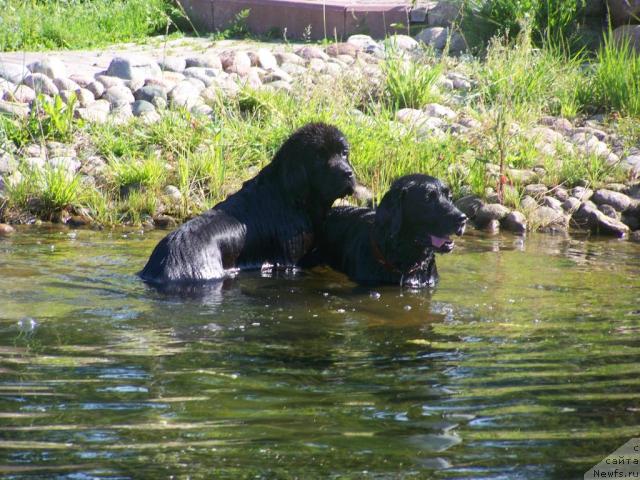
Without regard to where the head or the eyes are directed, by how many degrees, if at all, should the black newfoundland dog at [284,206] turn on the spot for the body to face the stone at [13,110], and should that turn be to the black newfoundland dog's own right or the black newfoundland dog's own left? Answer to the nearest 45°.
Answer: approximately 135° to the black newfoundland dog's own left

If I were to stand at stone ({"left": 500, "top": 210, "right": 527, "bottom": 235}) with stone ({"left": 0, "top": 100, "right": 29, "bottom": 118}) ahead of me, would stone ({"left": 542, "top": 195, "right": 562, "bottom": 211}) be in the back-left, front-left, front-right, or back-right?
back-right

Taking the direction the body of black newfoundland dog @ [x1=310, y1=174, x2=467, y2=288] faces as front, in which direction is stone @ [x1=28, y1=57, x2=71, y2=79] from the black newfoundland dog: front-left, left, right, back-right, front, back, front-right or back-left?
back

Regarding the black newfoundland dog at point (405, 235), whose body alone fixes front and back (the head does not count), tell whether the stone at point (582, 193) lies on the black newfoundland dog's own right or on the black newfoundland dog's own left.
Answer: on the black newfoundland dog's own left

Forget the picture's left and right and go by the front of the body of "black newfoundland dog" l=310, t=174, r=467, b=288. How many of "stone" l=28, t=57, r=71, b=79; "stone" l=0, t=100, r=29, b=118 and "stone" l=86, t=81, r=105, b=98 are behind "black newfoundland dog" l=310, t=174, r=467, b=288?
3

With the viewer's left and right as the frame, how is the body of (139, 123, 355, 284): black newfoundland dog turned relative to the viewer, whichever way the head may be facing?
facing to the right of the viewer

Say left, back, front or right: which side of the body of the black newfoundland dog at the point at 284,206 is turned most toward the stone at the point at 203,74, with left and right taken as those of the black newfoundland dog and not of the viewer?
left

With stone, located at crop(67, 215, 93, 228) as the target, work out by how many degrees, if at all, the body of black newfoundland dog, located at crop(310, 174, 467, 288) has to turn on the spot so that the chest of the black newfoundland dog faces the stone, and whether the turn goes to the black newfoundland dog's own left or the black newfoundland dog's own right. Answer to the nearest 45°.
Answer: approximately 180°

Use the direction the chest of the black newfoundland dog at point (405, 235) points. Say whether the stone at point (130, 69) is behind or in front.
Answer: behind

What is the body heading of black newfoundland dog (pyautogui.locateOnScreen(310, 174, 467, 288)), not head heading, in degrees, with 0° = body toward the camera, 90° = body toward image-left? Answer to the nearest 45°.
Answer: approximately 315°

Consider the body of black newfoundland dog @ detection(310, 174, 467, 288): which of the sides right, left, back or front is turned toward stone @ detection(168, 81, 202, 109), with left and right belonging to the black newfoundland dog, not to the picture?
back

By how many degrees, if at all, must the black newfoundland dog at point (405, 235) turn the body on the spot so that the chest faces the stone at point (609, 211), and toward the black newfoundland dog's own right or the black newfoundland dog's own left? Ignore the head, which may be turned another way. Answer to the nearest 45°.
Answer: approximately 90° to the black newfoundland dog's own left

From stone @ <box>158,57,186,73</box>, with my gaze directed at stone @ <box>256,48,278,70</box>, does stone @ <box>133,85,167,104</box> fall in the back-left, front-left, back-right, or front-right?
back-right

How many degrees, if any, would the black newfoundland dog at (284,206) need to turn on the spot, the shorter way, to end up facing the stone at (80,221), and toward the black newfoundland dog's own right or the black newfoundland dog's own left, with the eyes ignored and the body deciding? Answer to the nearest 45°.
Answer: approximately 135° to the black newfoundland dog's own left
